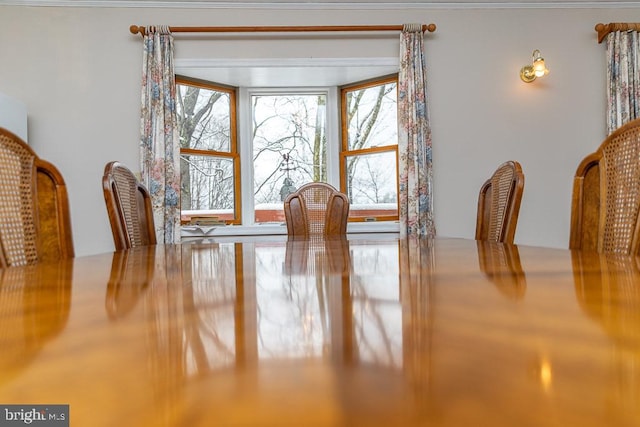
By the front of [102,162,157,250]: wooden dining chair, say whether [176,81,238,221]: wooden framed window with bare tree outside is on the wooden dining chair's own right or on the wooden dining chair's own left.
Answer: on the wooden dining chair's own left

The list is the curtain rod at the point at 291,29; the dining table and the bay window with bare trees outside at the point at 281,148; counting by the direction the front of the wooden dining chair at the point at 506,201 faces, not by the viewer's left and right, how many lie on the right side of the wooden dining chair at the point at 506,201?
2

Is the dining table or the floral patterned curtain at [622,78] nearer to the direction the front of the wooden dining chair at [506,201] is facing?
the dining table

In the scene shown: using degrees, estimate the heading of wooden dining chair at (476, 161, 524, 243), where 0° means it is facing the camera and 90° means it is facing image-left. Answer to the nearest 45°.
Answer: approximately 45°

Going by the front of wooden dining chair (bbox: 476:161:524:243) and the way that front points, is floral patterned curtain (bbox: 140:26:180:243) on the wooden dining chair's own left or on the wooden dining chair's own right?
on the wooden dining chair's own right

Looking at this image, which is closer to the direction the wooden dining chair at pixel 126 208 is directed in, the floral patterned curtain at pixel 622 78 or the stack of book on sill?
the floral patterned curtain

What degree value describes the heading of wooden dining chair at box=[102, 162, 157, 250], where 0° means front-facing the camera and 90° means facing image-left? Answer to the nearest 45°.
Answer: approximately 315°

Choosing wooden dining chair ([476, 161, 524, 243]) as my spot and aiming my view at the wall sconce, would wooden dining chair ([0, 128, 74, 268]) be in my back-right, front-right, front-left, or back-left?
back-left

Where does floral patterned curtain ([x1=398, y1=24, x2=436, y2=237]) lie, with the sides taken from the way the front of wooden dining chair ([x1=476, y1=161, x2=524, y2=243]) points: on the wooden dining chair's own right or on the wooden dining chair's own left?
on the wooden dining chair's own right

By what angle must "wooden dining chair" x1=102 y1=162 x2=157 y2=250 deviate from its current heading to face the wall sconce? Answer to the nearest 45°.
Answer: approximately 45° to its left

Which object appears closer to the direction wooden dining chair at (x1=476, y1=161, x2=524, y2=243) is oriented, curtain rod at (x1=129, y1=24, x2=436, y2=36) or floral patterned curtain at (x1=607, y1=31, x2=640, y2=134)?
the curtain rod
